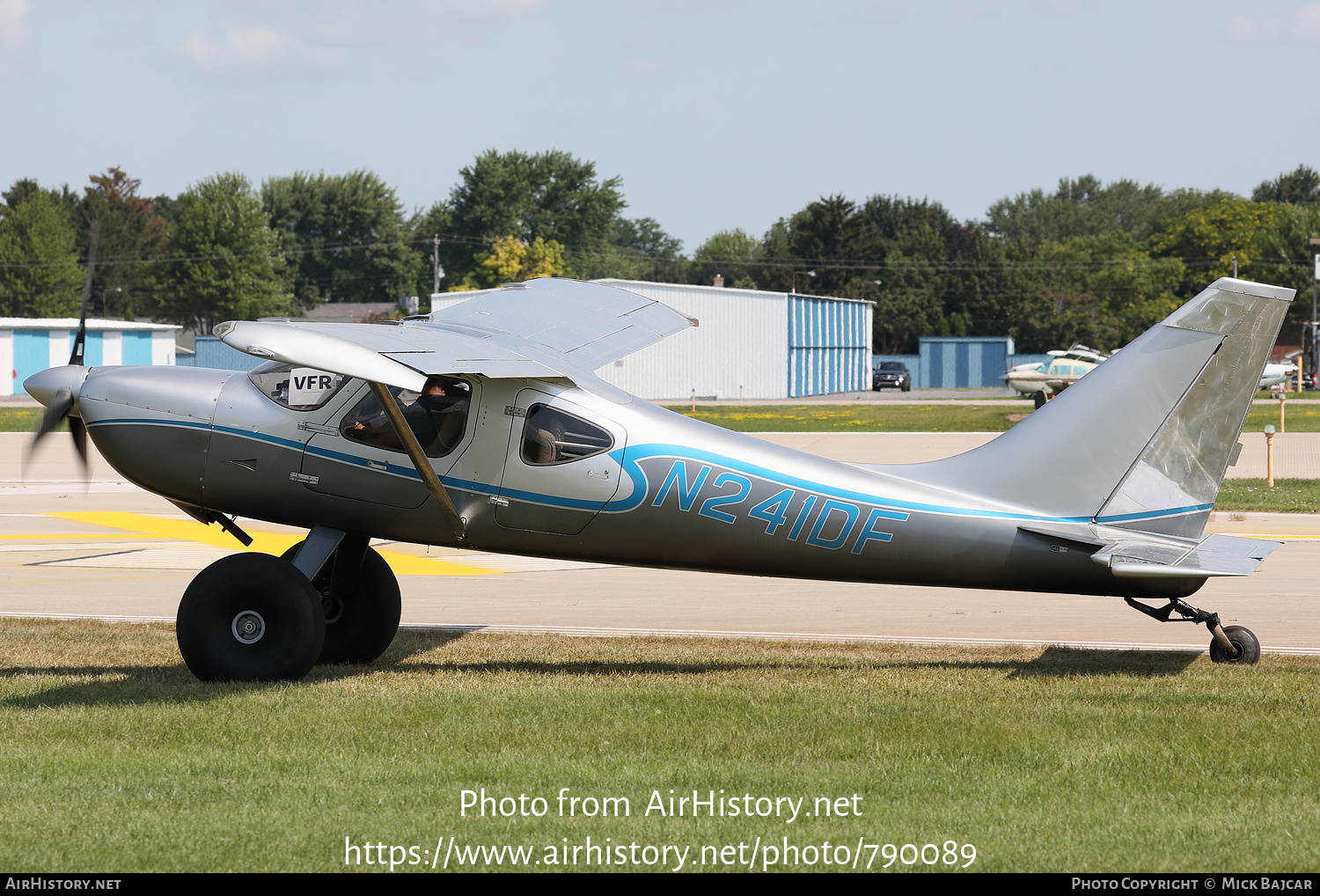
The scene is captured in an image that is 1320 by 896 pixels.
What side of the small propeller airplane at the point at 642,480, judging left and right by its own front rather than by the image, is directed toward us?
left
